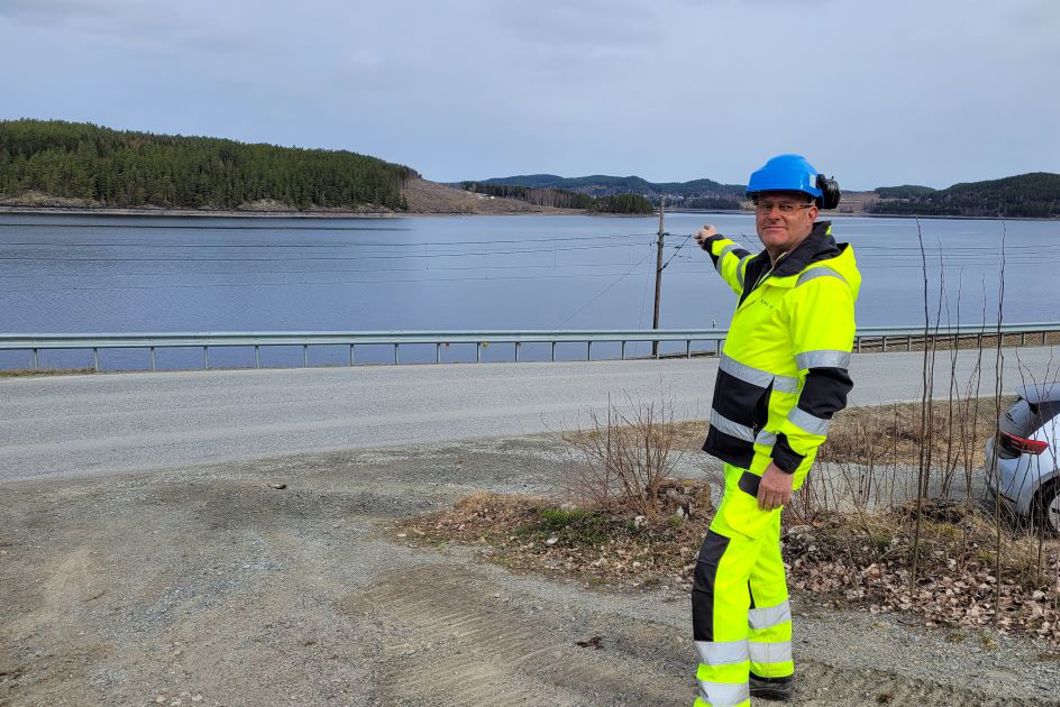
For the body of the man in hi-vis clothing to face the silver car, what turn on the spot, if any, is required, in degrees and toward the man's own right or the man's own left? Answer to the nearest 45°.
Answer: approximately 180°

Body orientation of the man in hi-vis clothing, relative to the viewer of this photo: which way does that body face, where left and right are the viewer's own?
facing the viewer and to the left of the viewer

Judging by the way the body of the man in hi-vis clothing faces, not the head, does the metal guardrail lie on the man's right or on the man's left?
on the man's right
